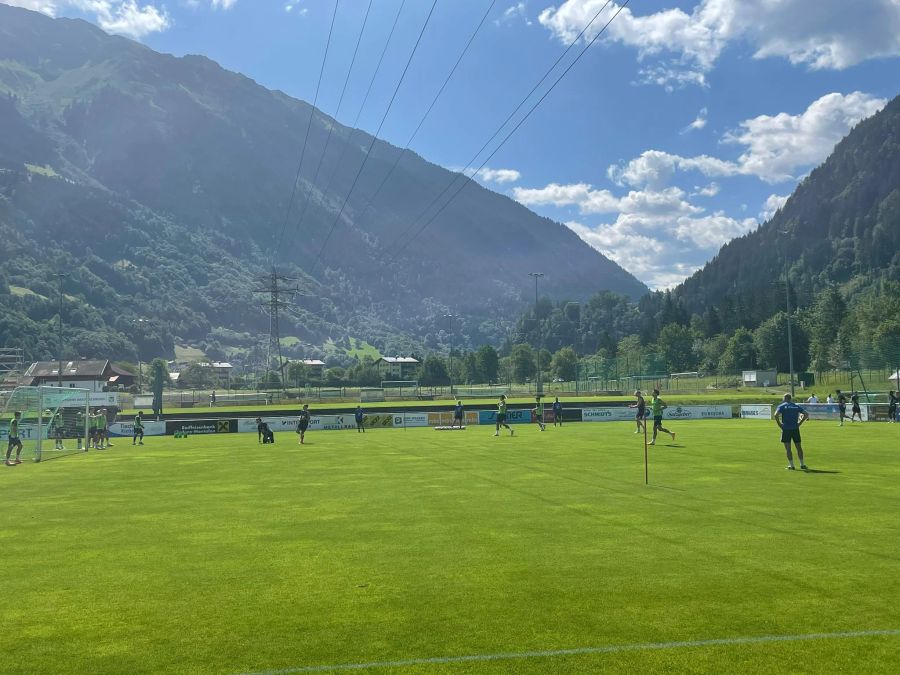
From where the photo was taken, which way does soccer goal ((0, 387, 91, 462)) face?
to the viewer's right

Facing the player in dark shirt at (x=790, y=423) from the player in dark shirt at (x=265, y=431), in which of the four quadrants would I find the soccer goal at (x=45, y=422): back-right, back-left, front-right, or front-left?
back-right

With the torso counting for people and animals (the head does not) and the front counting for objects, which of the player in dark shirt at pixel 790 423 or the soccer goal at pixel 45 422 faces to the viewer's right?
the soccer goal

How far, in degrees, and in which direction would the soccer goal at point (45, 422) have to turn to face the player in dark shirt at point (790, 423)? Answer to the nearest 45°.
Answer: approximately 45° to its right
